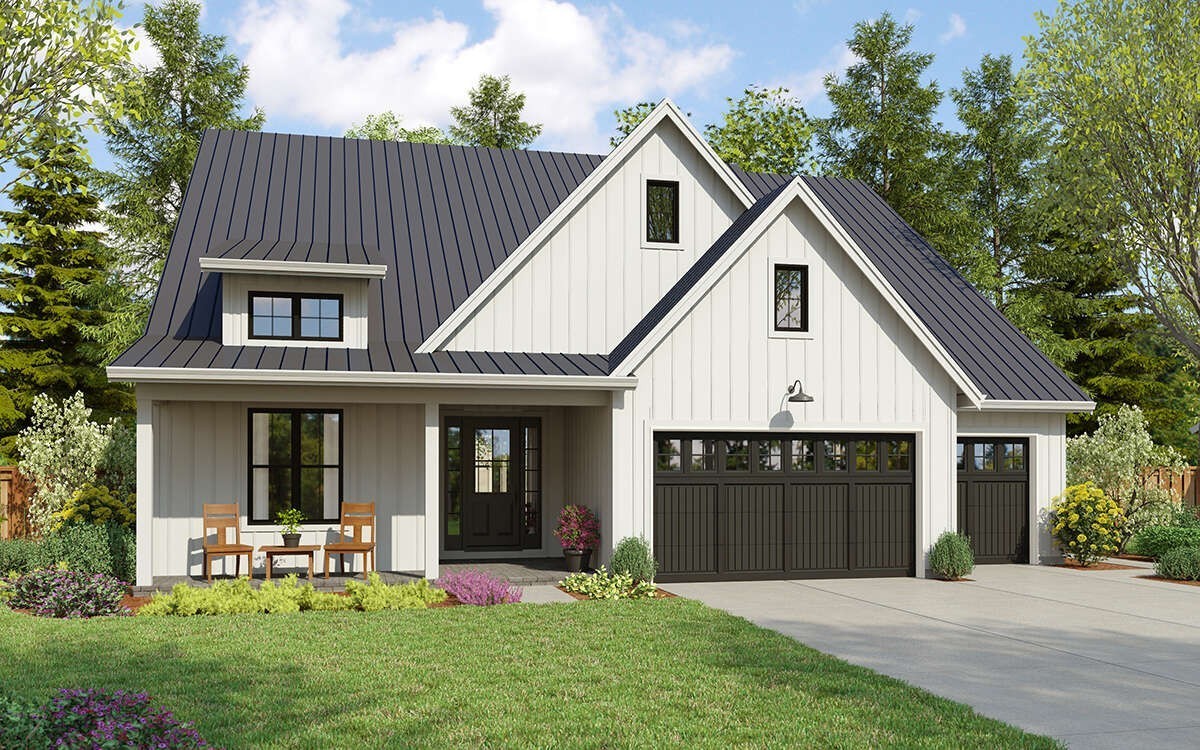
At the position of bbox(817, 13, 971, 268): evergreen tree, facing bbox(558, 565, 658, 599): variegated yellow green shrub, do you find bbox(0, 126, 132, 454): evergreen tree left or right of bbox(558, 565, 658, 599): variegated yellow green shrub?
right

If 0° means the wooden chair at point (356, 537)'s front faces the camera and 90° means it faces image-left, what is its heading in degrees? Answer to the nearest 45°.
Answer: approximately 45°

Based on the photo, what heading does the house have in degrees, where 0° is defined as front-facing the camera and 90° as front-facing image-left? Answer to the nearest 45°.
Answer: approximately 0°

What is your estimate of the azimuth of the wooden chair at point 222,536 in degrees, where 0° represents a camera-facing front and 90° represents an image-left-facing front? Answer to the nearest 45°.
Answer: approximately 315°

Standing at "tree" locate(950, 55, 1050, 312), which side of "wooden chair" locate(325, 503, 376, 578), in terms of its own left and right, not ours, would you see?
back

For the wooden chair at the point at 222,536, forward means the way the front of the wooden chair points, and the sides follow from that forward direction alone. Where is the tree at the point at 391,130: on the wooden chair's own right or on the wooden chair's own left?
on the wooden chair's own left
